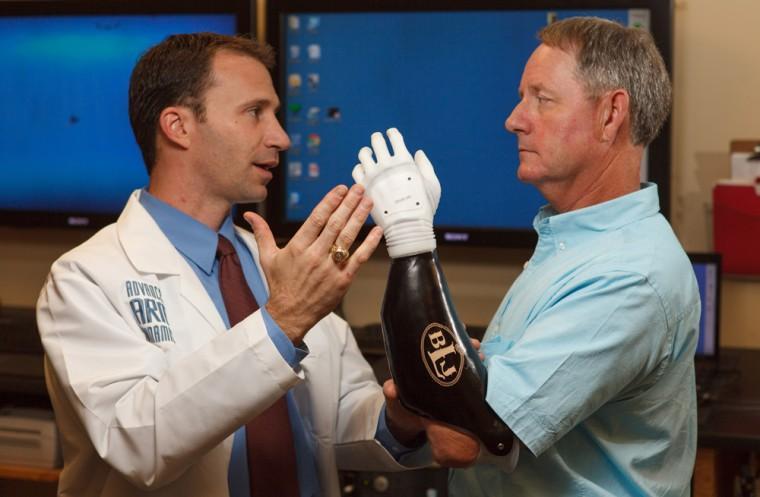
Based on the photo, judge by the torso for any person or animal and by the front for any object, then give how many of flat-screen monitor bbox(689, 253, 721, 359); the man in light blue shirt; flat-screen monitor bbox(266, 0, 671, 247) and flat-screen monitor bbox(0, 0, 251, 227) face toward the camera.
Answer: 3

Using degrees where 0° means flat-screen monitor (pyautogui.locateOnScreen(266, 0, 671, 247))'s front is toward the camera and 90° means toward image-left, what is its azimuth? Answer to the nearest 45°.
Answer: approximately 0°

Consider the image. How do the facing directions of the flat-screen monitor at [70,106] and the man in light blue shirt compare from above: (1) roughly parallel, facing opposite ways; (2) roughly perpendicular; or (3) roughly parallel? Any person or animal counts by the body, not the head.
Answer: roughly perpendicular

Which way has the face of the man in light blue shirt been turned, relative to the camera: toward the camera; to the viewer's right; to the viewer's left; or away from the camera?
to the viewer's left

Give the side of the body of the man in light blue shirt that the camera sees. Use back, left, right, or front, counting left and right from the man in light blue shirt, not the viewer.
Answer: left

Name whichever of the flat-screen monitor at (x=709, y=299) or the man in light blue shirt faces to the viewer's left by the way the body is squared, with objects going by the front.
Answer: the man in light blue shirt

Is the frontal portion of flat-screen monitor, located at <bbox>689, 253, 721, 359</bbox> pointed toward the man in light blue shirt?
yes

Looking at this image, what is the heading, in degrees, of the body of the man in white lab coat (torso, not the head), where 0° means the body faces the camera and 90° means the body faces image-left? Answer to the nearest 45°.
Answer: approximately 315°

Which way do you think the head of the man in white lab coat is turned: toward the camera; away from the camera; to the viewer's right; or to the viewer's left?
to the viewer's right

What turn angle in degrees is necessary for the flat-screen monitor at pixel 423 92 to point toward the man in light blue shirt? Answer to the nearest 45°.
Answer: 0° — it already faces them
